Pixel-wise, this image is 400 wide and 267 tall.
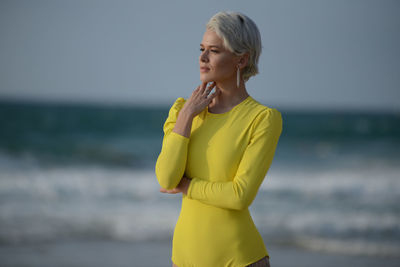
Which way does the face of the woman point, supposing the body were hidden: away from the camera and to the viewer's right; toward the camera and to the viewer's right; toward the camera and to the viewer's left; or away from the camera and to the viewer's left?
toward the camera and to the viewer's left

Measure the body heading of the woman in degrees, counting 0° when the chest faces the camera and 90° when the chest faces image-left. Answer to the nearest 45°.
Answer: approximately 45°
